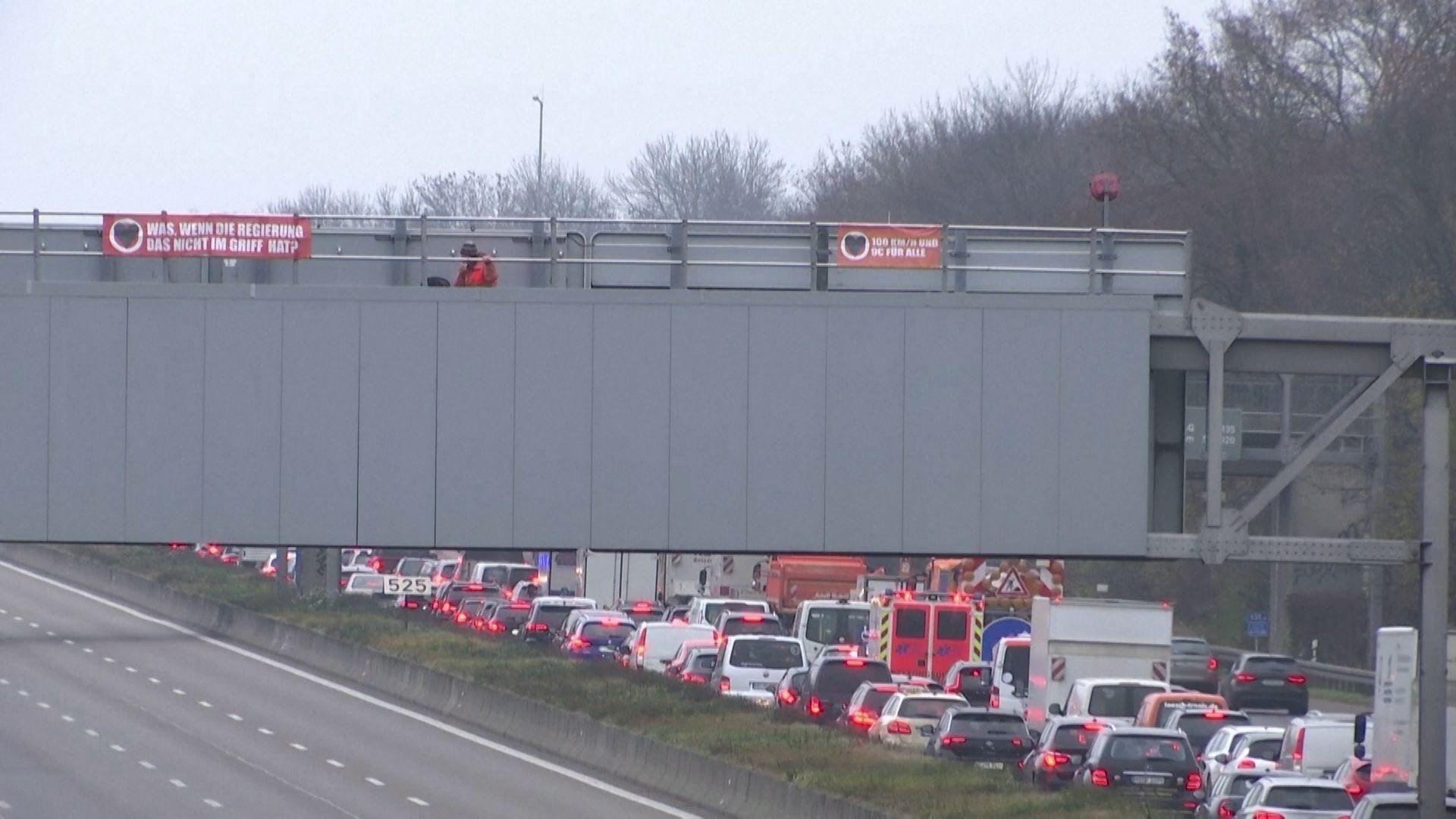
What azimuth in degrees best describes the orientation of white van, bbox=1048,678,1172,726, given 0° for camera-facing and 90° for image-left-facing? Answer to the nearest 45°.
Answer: approximately 135°

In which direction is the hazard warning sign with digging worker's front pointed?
toward the camera

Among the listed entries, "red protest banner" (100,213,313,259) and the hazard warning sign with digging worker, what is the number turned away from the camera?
0

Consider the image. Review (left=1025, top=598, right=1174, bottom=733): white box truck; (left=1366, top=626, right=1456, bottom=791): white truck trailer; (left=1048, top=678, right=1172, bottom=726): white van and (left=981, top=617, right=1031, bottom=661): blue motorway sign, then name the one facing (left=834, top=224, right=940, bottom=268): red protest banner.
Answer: the blue motorway sign

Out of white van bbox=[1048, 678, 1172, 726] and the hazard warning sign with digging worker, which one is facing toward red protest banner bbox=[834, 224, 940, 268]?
the hazard warning sign with digging worker

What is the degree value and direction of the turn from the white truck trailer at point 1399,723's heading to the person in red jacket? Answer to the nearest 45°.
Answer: approximately 135° to its left

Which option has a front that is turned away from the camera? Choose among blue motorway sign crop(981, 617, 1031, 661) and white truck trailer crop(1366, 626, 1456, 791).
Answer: the white truck trailer

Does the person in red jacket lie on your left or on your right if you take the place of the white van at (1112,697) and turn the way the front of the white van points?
on your left

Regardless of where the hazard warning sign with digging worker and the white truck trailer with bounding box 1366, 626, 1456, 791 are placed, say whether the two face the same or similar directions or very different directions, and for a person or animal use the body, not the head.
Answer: very different directions

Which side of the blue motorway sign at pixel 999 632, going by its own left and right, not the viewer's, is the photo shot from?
front

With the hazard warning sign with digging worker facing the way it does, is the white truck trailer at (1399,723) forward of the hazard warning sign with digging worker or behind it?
forward

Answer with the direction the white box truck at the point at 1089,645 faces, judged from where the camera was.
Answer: facing away from the viewer

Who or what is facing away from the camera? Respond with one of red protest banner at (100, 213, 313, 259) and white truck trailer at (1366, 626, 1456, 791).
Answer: the white truck trailer
